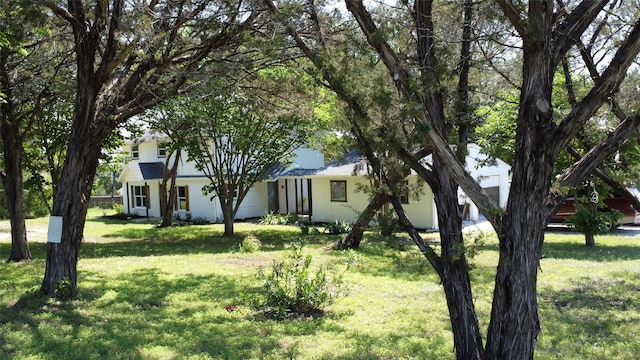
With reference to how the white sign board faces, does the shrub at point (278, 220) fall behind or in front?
behind

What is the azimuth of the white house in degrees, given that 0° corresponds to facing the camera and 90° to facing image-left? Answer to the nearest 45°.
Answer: approximately 0°

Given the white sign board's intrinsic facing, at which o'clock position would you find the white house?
The white house is roughly at 7 o'clock from the white sign board.

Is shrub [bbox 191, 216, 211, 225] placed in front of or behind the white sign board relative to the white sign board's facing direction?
behind

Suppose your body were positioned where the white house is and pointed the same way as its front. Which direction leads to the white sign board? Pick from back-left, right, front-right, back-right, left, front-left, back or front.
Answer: front

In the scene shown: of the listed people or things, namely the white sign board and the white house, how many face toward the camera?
2

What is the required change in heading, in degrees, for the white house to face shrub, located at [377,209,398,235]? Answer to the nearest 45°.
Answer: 0° — it already faces it

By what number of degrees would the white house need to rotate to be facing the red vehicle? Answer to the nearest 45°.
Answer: approximately 45° to its left

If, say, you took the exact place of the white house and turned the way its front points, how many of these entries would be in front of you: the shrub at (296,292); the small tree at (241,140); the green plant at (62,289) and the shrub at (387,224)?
4

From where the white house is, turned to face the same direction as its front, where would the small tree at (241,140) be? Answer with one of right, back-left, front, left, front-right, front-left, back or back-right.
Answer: front

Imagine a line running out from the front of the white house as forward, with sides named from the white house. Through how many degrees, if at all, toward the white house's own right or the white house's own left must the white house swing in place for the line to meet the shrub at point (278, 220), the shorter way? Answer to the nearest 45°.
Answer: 0° — it already faces it

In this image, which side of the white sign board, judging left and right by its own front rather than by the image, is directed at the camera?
front
